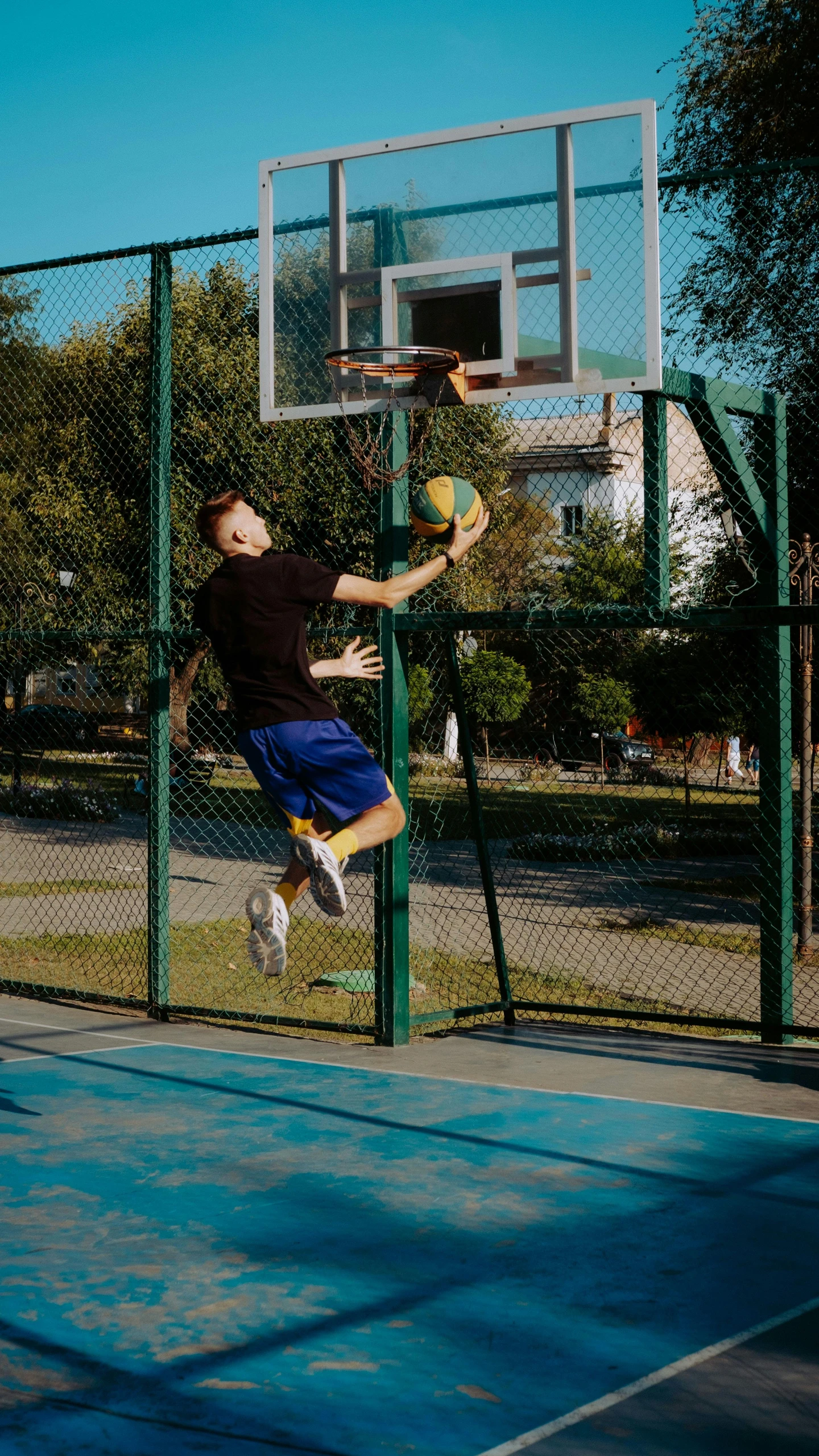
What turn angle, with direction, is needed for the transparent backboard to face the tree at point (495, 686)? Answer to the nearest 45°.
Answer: approximately 135° to its right

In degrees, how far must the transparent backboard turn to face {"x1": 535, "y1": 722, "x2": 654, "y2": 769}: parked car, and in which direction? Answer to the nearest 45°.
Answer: approximately 135° to its right

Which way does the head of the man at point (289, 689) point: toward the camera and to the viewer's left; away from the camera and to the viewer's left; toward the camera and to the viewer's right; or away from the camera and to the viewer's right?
away from the camera and to the viewer's right

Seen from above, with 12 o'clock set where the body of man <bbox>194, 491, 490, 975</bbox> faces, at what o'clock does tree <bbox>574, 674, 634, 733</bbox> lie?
The tree is roughly at 11 o'clock from the man.

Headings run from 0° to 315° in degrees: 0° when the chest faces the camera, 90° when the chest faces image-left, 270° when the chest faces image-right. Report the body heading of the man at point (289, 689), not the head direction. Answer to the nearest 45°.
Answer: approximately 225°

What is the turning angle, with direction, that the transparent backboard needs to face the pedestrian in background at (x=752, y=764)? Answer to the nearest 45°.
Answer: approximately 135° to its right

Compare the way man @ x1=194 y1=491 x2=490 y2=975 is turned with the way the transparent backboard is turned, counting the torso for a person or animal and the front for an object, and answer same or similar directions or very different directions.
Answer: very different directions

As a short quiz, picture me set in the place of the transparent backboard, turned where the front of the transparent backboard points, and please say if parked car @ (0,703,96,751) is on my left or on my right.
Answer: on my right

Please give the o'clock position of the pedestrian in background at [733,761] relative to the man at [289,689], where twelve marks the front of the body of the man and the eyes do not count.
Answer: The pedestrian in background is roughly at 11 o'clock from the man.

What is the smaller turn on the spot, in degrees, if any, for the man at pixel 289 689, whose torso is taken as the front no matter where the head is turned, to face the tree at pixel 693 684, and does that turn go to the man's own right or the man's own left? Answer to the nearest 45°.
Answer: approximately 45° to the man's own left
